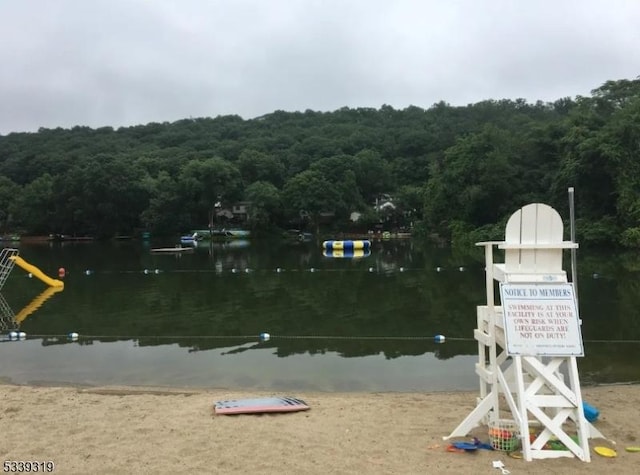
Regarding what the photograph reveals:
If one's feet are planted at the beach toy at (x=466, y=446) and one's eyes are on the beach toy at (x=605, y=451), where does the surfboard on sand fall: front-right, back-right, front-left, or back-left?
back-left

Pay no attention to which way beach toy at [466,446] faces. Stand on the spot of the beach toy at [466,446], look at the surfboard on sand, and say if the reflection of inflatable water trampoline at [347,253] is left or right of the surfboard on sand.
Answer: right
